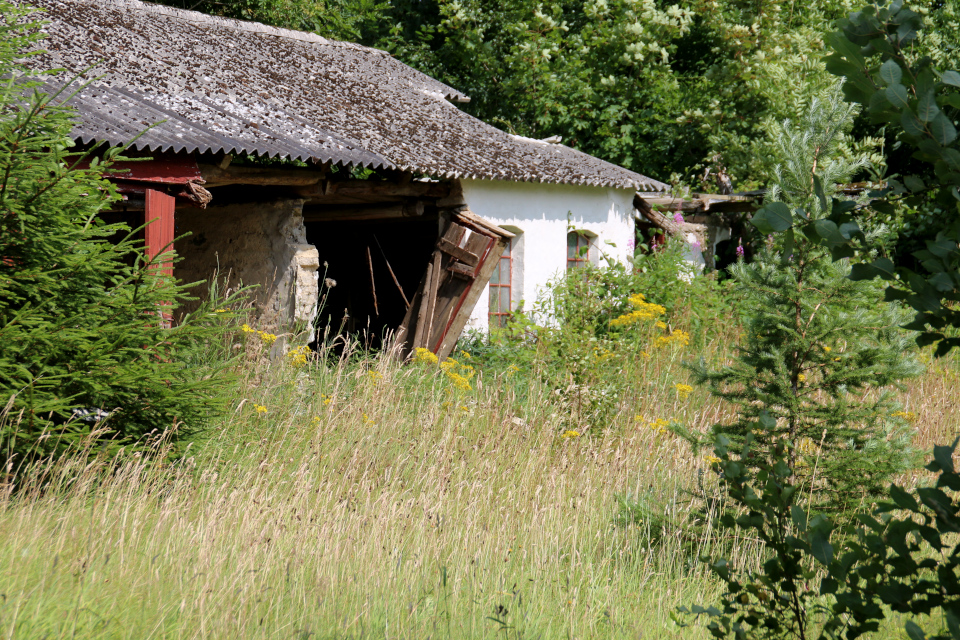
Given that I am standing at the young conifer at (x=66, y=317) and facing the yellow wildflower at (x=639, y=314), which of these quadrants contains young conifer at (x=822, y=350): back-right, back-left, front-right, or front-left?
front-right

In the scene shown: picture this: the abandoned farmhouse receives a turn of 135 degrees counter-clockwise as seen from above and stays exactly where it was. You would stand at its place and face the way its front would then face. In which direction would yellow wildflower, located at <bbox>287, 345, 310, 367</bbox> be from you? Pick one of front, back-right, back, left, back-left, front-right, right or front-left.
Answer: back

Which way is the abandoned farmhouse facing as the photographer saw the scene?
facing the viewer and to the right of the viewer

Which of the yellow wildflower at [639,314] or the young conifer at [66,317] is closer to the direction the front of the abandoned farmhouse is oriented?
the yellow wildflower

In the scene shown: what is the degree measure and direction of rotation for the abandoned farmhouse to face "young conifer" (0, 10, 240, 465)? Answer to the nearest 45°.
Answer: approximately 45° to its right

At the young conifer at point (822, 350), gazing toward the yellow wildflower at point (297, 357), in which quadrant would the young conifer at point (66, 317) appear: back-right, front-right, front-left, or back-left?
front-left
